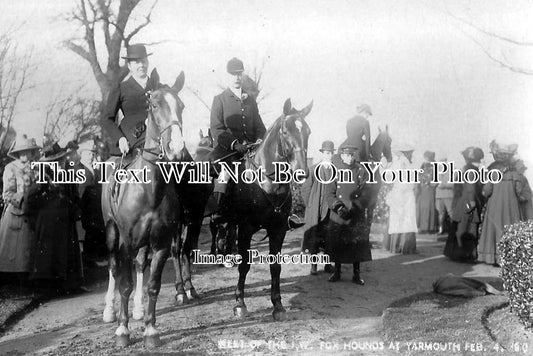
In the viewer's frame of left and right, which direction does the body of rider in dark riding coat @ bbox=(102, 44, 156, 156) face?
facing the viewer and to the right of the viewer

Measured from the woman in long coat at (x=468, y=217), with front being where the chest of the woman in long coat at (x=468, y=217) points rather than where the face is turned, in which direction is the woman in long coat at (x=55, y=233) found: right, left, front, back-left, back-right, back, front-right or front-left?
front-right

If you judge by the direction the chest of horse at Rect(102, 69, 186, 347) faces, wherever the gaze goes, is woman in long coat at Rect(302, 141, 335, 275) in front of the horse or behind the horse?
behind

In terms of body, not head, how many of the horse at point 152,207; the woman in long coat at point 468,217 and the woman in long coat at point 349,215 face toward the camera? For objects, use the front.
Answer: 2

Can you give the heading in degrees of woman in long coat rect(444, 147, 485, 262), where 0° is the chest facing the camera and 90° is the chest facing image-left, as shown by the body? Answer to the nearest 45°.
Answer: approximately 0°

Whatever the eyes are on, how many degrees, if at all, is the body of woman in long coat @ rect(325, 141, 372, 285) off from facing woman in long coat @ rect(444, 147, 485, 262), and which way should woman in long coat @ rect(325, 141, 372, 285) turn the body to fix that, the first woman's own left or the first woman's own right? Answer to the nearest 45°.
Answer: approximately 135° to the first woman's own left

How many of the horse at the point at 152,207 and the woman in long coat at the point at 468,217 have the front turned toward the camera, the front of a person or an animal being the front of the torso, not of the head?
1

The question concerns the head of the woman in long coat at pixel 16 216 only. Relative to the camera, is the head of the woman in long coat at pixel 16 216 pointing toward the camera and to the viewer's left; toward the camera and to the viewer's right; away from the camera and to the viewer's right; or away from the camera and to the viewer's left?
toward the camera and to the viewer's right

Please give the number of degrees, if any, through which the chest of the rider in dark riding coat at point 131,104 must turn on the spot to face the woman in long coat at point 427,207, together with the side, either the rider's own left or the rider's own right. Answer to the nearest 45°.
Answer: approximately 90° to the rider's own left
